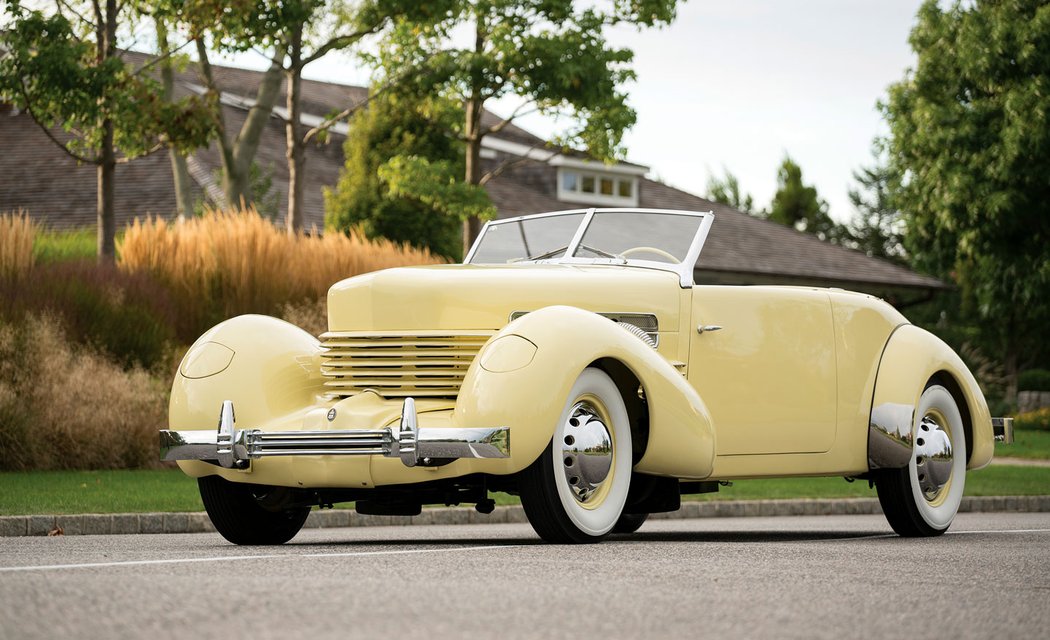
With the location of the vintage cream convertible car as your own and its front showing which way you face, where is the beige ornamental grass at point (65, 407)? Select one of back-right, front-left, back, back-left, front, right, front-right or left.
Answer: right

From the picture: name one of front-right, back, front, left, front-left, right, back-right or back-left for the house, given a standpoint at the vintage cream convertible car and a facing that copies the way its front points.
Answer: back-right

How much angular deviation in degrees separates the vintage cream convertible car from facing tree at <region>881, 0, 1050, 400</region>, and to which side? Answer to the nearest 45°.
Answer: approximately 135° to its right

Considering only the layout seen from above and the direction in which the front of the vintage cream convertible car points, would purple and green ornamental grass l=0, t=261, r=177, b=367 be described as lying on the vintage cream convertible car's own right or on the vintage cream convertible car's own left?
on the vintage cream convertible car's own right

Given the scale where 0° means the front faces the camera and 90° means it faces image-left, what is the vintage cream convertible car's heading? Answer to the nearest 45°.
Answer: approximately 45°

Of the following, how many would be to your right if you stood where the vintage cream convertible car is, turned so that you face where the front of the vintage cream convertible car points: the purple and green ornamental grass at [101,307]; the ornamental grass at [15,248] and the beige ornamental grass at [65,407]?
3

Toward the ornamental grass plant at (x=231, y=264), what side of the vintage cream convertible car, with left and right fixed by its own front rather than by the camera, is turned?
right

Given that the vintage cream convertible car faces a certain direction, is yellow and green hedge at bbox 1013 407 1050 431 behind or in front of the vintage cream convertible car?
behind

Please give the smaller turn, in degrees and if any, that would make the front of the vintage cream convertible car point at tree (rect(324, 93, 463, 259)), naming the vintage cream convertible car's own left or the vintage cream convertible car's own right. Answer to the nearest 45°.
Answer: approximately 135° to the vintage cream convertible car's own right

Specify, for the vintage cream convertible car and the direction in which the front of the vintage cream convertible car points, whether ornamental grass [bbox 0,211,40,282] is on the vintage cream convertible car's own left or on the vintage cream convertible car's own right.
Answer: on the vintage cream convertible car's own right

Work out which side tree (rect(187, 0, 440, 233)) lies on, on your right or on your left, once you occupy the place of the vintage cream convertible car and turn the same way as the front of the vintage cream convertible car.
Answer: on your right
